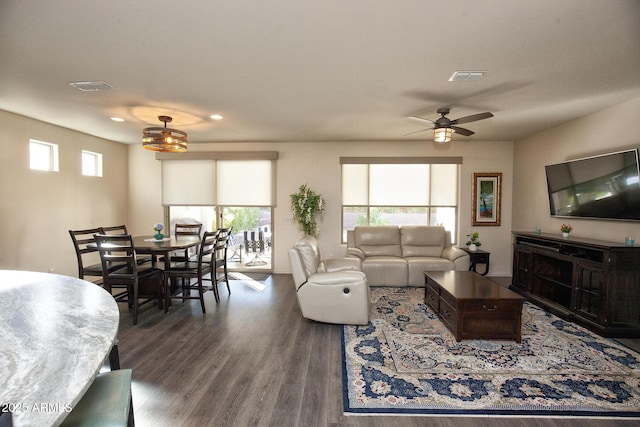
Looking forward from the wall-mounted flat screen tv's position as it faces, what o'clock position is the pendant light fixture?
The pendant light fixture is roughly at 12 o'clock from the wall-mounted flat screen tv.

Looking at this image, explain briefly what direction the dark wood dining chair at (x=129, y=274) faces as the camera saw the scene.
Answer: facing away from the viewer and to the right of the viewer

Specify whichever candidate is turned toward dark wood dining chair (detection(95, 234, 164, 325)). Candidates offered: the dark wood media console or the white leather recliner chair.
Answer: the dark wood media console

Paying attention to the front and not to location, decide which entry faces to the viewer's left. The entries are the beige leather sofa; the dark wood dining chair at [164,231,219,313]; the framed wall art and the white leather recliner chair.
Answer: the dark wood dining chair

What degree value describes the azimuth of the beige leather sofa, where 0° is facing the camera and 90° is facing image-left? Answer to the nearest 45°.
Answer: approximately 0°

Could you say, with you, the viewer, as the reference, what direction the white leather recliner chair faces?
facing to the right of the viewer

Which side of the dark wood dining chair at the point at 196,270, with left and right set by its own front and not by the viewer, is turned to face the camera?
left

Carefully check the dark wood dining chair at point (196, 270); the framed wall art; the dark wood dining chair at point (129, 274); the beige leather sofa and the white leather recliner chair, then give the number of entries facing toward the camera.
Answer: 2

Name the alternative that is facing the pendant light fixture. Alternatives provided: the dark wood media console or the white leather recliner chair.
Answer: the dark wood media console

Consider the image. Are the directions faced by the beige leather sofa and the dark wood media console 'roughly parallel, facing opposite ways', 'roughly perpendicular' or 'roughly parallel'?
roughly perpendicular

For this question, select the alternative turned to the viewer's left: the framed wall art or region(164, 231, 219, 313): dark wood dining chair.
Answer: the dark wood dining chair

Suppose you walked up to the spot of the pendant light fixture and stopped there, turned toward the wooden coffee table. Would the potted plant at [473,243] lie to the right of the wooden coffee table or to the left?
left

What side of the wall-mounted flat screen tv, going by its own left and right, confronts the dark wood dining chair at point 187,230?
front
